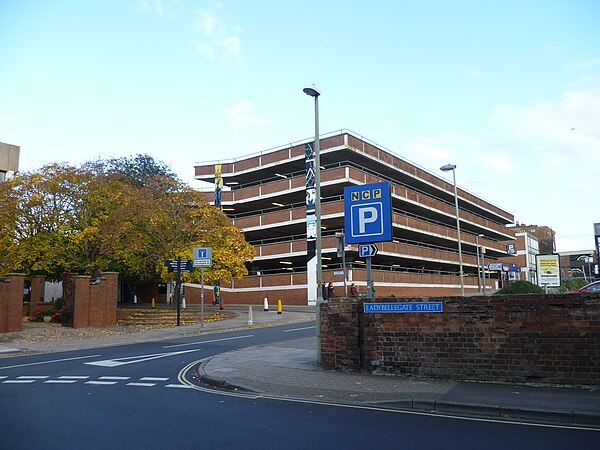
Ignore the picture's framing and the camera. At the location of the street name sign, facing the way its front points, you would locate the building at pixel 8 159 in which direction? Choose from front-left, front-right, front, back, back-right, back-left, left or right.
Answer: back-right

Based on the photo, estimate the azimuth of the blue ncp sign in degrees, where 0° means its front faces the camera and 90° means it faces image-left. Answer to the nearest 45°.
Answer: approximately 0°

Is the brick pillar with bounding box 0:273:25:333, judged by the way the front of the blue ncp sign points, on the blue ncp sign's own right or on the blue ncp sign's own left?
on the blue ncp sign's own right

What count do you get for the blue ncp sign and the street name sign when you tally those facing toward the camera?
2

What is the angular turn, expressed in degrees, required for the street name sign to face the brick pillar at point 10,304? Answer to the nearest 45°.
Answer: approximately 135° to its right
